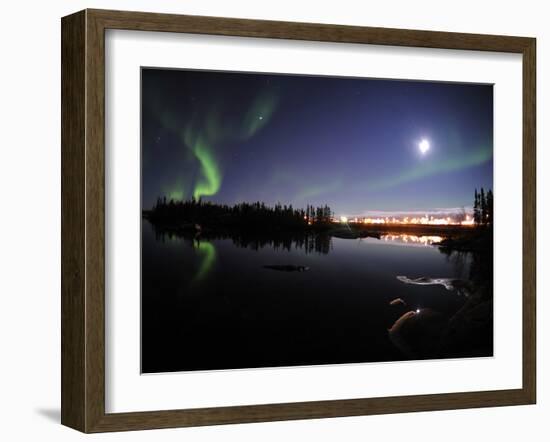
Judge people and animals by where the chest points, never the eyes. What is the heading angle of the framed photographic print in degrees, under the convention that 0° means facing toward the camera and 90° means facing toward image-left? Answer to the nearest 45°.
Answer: approximately 315°
